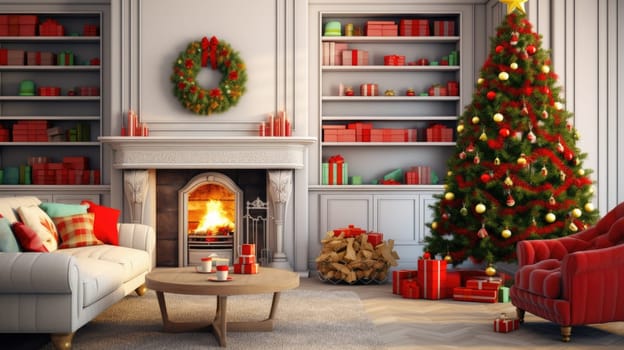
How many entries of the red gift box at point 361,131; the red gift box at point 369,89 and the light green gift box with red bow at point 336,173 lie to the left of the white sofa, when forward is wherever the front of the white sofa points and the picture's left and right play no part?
3

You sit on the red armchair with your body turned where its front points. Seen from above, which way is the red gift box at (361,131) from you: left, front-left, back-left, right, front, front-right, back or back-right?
right

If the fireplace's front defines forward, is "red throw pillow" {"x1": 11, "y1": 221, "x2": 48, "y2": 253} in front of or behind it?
in front

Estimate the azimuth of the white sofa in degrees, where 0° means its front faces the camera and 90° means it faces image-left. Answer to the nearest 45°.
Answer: approximately 315°

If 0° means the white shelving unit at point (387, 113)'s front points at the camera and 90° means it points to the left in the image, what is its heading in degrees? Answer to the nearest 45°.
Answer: approximately 0°

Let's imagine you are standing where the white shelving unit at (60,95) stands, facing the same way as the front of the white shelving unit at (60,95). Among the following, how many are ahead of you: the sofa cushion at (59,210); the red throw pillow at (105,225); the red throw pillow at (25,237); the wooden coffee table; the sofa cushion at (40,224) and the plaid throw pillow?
6

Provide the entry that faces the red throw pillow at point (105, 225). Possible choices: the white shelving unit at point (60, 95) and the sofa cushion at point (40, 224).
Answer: the white shelving unit

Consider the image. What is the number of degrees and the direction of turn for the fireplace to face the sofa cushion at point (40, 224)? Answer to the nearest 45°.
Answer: approximately 45° to its right

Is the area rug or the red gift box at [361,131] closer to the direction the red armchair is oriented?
the area rug

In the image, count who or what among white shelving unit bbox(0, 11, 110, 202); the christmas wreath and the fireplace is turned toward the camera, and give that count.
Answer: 3

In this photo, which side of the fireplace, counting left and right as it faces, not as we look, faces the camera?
front

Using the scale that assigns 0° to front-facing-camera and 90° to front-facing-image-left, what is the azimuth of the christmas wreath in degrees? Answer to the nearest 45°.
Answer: approximately 0°

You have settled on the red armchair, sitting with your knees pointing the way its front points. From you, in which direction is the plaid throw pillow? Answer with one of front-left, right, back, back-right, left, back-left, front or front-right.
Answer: front-right

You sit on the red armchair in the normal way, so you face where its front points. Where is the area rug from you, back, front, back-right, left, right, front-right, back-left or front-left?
front-right

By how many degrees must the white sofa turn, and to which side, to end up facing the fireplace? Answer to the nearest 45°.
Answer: approximately 90° to its left
